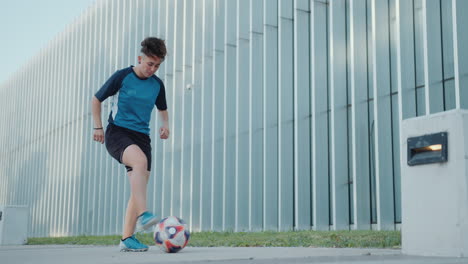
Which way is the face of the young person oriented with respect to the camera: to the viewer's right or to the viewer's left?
to the viewer's right

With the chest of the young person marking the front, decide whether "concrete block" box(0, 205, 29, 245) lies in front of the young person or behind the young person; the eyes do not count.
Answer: behind

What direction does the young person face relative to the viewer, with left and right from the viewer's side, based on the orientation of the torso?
facing the viewer and to the right of the viewer
